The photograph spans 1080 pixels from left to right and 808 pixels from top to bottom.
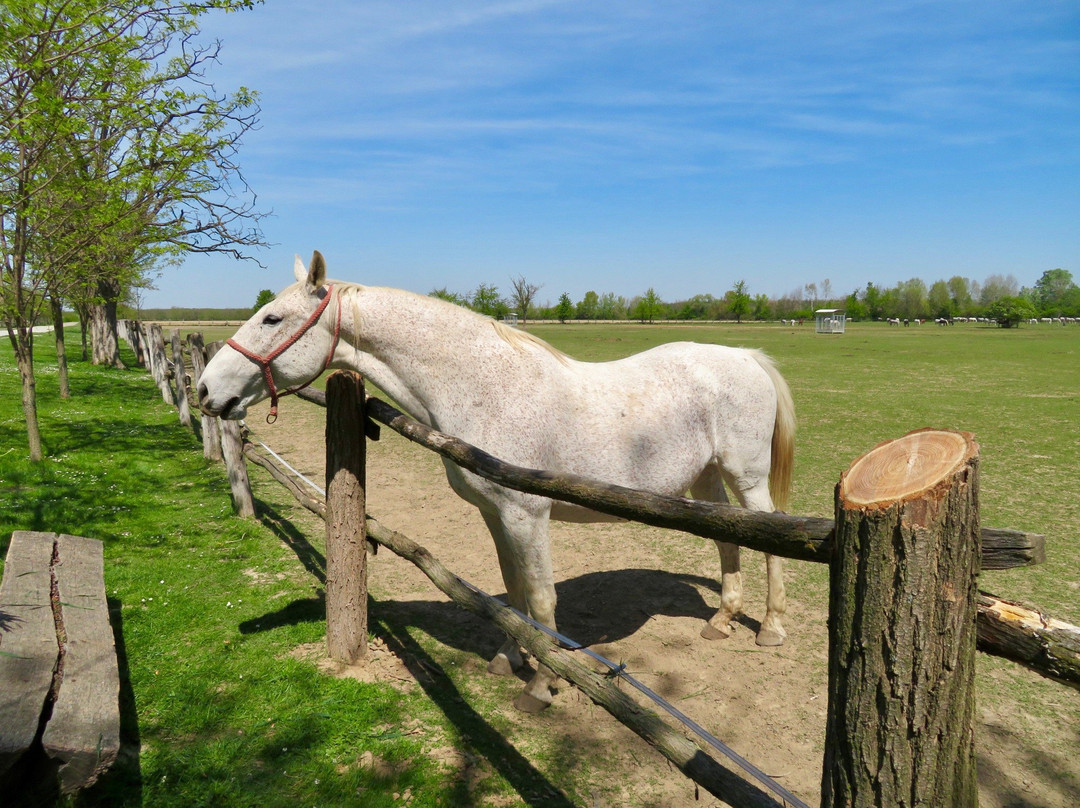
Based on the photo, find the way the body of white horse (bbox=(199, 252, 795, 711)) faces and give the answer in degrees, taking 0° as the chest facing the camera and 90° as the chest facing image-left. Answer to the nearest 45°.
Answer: approximately 45°

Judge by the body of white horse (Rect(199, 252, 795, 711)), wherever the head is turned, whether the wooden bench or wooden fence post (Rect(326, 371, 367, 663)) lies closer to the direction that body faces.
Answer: the wooden bench
